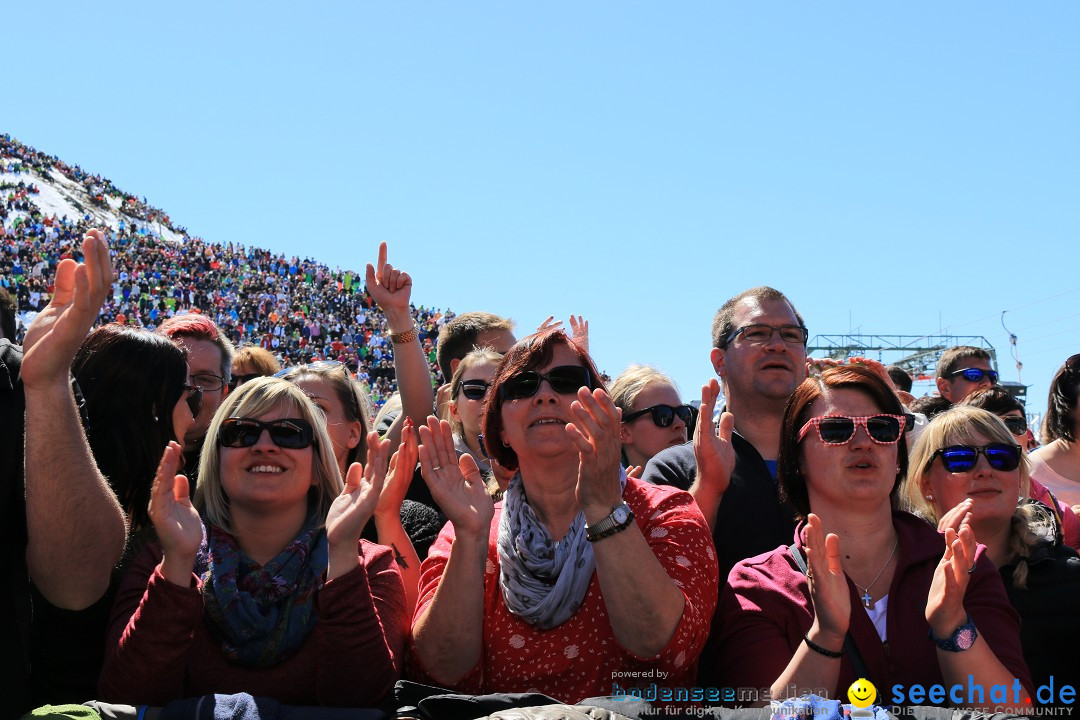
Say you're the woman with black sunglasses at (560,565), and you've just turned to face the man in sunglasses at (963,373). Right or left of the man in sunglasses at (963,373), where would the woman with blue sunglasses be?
right

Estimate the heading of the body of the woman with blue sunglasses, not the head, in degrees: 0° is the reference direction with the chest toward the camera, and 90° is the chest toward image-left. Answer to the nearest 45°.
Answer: approximately 0°

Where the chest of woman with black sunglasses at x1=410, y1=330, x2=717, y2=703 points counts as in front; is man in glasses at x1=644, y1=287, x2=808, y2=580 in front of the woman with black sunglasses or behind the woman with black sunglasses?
behind

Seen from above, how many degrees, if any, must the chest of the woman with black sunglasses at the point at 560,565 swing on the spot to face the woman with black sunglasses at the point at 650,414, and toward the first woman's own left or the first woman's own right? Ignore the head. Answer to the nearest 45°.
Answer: approximately 180°

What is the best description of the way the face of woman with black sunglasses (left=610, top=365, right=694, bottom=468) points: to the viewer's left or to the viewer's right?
to the viewer's right

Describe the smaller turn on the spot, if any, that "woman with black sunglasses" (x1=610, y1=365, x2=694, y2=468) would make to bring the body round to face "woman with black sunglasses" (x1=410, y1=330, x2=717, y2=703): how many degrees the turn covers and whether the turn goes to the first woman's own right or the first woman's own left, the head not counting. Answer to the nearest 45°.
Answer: approximately 45° to the first woman's own right

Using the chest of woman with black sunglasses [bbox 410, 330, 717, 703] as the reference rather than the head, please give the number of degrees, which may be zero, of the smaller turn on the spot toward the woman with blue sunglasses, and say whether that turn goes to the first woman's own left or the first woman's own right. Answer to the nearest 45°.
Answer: approximately 135° to the first woman's own left
